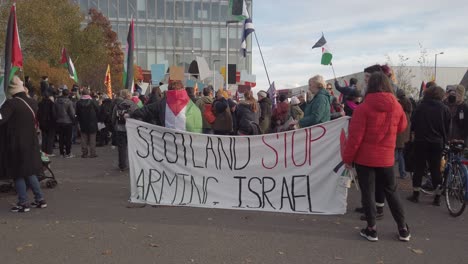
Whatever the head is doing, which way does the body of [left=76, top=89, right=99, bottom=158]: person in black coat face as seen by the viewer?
away from the camera

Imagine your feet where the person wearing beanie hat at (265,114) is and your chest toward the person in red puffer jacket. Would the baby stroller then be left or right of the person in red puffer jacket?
right

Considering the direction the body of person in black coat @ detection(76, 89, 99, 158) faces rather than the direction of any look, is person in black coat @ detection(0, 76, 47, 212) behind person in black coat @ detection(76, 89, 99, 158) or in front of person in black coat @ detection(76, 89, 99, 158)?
behind

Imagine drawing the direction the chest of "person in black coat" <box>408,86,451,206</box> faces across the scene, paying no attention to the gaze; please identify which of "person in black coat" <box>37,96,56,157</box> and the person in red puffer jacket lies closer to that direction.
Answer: the person in black coat

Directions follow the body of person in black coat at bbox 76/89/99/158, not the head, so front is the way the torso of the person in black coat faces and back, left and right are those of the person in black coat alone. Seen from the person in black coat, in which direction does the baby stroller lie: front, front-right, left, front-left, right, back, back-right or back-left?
back

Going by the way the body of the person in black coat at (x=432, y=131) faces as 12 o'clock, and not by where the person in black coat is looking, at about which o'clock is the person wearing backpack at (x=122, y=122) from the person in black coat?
The person wearing backpack is roughly at 9 o'clock from the person in black coat.

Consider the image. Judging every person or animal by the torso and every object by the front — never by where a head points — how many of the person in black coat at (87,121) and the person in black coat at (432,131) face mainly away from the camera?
2

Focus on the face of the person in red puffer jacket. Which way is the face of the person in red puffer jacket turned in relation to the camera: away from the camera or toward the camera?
away from the camera

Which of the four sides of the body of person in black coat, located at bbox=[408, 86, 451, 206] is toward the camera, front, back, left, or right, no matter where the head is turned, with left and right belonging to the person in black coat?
back

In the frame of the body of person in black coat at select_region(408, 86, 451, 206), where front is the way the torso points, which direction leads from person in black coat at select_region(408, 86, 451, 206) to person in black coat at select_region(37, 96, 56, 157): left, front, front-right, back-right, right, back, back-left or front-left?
left

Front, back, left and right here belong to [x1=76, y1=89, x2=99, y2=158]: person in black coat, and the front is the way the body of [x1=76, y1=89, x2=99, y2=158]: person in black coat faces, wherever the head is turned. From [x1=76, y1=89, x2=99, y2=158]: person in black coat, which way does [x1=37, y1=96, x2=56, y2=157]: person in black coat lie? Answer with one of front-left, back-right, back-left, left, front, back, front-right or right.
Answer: left
